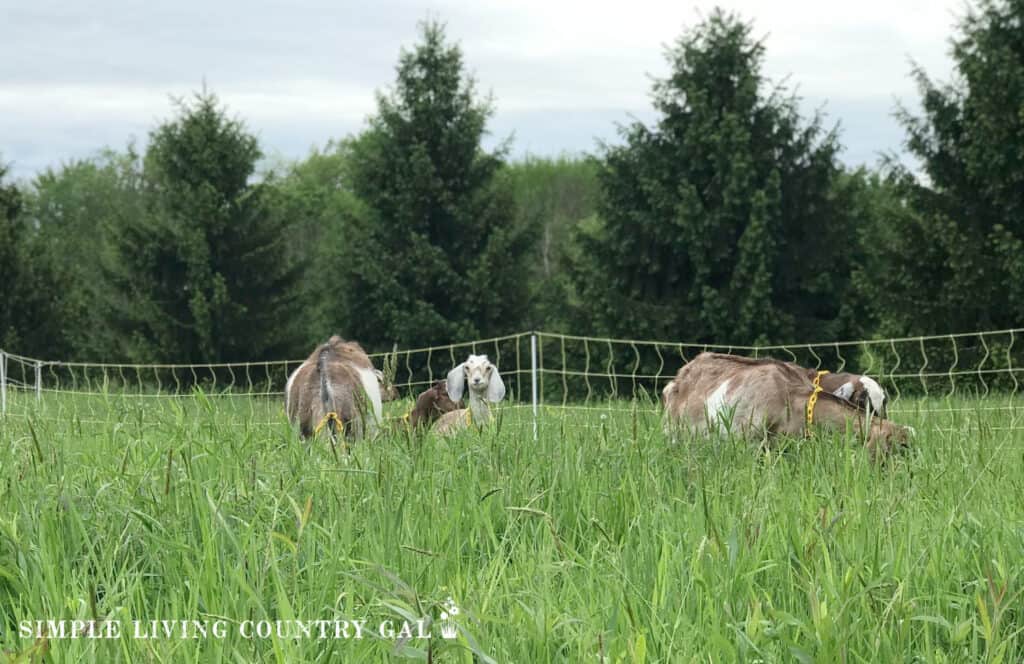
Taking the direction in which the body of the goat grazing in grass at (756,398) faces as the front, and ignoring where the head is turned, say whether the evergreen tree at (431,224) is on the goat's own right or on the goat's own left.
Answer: on the goat's own left

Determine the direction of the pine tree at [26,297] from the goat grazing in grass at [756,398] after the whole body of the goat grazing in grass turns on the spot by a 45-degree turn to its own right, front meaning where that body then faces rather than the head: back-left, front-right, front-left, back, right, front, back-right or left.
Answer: back

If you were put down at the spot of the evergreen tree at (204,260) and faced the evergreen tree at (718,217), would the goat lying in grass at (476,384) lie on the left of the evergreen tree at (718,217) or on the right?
right

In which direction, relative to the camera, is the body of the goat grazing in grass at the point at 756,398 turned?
to the viewer's right

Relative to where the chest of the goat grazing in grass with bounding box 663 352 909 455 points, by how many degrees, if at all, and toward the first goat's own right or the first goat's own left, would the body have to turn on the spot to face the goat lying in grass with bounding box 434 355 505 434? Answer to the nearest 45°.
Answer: approximately 135° to the first goat's own left

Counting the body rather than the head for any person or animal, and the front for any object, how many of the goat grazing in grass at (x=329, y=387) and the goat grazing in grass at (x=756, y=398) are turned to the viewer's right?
1

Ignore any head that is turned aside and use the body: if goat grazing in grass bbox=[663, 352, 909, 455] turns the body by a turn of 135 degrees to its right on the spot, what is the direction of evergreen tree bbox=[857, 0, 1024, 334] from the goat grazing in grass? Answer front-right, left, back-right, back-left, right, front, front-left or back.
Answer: back-right

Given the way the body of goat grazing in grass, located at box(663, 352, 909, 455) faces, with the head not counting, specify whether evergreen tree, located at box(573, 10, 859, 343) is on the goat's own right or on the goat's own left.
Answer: on the goat's own left
